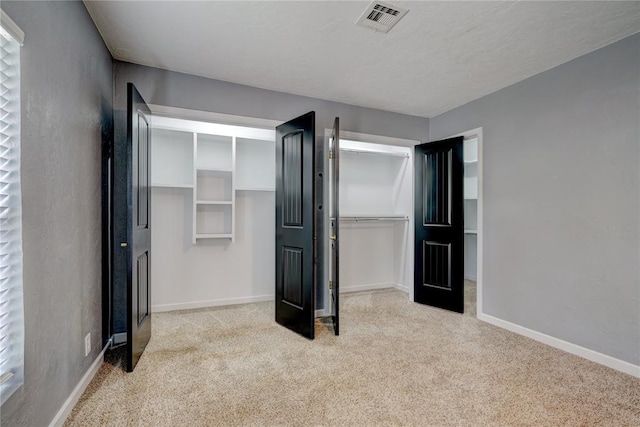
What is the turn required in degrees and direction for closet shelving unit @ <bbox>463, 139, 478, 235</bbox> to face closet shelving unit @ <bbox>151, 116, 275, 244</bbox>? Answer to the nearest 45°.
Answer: approximately 45° to its right

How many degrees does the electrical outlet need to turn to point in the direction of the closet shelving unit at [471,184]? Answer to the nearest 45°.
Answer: approximately 45° to its left

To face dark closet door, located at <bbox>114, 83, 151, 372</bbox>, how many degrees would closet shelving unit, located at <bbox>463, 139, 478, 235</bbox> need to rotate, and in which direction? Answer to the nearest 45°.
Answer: approximately 45° to its right

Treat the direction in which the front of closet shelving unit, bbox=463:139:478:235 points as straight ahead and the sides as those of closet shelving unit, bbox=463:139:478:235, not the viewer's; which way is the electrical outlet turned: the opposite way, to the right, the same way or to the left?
to the left

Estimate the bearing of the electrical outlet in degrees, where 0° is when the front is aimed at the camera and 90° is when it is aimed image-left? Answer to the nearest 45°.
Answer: approximately 315°

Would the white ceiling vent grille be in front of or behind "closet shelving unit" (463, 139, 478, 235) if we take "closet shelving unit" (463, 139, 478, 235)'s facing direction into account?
in front

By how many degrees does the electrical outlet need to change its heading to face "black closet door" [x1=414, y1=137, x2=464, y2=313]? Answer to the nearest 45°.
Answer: approximately 45° to its left

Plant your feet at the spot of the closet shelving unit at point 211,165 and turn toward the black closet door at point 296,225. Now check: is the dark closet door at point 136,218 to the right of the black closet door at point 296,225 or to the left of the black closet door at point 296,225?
right

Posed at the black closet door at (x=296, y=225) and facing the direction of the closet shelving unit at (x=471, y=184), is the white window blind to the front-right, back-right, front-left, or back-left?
back-right

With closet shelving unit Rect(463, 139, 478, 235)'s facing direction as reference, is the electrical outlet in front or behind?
in front

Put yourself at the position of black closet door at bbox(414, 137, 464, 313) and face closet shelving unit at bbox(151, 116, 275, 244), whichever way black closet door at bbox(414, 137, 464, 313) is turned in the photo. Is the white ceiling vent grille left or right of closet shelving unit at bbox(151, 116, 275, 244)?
left

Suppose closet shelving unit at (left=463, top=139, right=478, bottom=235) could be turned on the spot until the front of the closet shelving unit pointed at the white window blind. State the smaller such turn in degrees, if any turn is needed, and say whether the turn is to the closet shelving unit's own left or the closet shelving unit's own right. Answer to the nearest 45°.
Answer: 0° — it already faces it

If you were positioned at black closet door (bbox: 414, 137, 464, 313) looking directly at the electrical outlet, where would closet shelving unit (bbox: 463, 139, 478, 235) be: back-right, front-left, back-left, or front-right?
back-right
